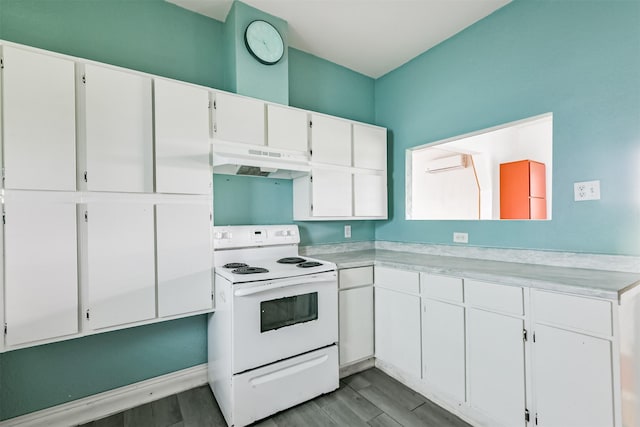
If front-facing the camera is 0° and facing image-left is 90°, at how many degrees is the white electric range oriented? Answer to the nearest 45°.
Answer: approximately 315°

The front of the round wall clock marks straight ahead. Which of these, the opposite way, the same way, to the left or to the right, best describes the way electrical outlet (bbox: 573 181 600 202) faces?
to the right

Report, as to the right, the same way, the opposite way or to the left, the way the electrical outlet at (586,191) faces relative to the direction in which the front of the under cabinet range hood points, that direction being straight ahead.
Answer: to the right

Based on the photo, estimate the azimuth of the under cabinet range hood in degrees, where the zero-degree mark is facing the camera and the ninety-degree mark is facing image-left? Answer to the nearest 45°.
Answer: approximately 315°

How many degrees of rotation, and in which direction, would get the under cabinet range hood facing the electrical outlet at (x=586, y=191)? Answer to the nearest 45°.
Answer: approximately 45° to its left

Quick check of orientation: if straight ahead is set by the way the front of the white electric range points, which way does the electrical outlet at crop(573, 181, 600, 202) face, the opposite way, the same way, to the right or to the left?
to the right

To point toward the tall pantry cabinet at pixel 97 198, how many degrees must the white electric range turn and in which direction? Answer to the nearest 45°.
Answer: approximately 135° to its right
